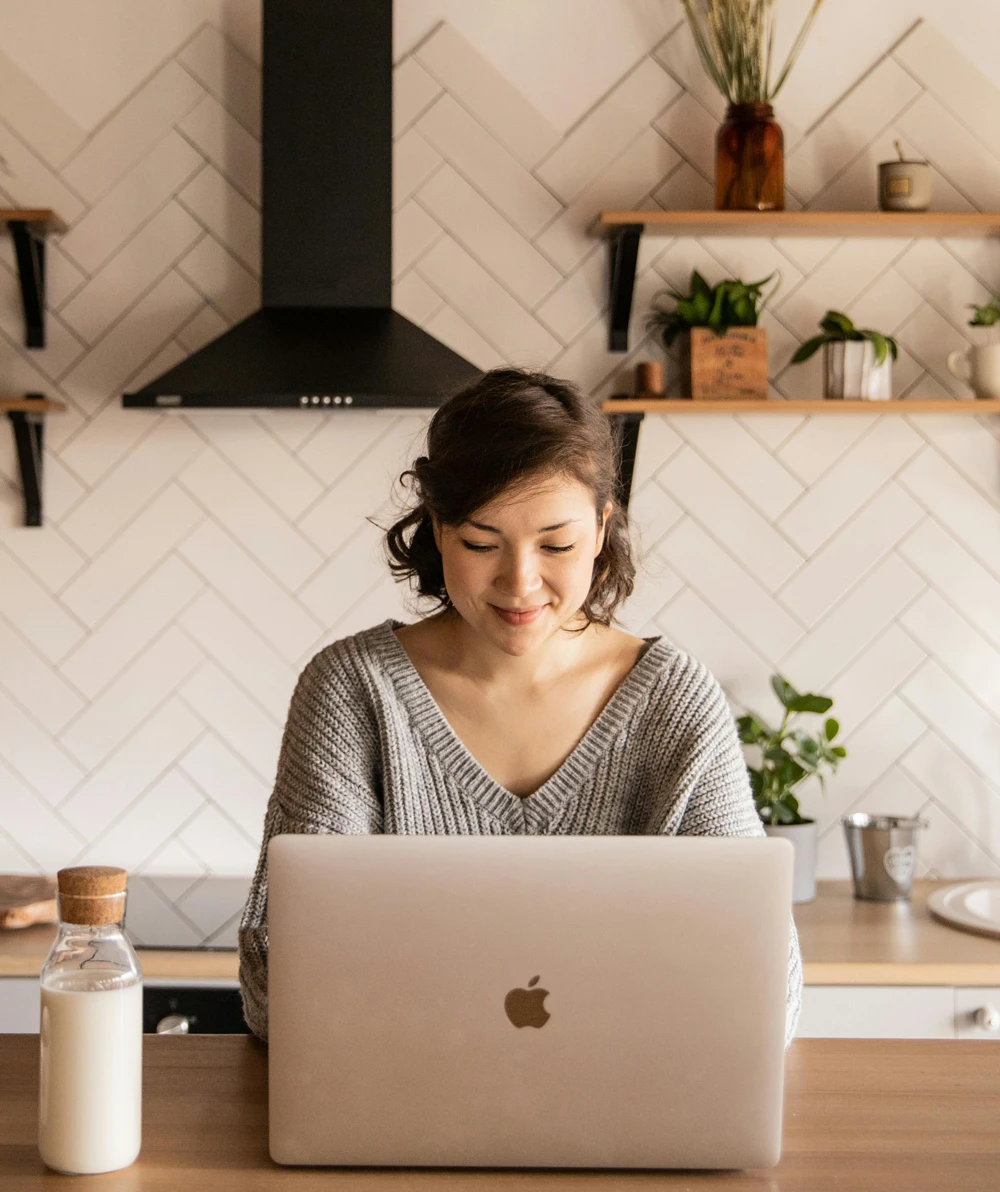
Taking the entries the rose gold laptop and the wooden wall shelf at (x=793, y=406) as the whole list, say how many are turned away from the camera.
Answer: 1

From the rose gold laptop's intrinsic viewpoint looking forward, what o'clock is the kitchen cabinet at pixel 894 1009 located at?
The kitchen cabinet is roughly at 1 o'clock from the rose gold laptop.

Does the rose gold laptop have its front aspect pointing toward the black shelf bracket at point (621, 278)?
yes

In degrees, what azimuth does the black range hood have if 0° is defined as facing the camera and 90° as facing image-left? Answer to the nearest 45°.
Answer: approximately 0°

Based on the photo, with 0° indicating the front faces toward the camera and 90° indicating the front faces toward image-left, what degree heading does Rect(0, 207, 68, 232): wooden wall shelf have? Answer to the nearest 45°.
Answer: approximately 0°

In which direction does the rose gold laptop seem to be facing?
away from the camera

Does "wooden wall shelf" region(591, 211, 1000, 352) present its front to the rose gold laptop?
yes

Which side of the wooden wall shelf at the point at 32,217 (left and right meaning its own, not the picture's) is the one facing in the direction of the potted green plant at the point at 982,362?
left

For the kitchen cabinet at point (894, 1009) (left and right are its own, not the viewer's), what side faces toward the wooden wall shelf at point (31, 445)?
right

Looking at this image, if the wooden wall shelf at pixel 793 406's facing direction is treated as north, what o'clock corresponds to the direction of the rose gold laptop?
The rose gold laptop is roughly at 12 o'clock from the wooden wall shelf.

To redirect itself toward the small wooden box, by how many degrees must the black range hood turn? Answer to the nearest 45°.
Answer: approximately 90° to its left
